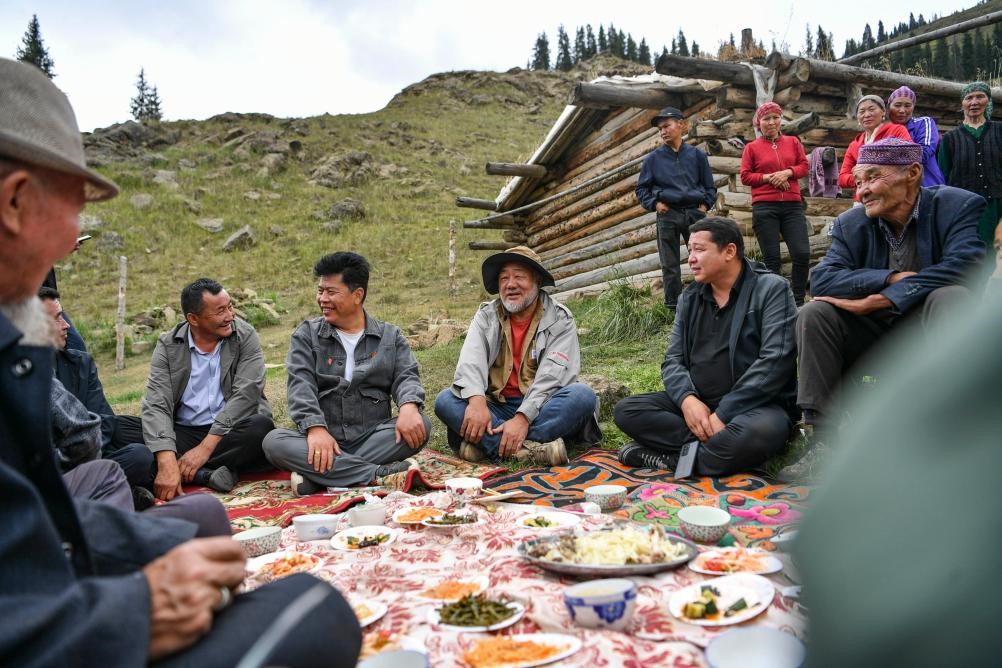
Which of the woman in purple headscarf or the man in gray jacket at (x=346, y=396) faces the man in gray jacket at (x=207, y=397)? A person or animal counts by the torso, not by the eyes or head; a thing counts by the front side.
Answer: the woman in purple headscarf

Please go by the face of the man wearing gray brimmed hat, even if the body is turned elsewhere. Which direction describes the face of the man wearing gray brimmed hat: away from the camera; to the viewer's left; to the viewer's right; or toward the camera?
to the viewer's right

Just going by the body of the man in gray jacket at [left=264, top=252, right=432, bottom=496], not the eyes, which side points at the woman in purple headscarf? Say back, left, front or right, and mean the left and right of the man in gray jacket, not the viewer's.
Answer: left

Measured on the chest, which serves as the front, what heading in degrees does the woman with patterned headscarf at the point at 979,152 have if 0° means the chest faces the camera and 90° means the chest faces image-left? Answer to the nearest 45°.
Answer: approximately 0°

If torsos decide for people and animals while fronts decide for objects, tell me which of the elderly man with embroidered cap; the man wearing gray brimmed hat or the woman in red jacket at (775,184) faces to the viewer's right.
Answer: the man wearing gray brimmed hat

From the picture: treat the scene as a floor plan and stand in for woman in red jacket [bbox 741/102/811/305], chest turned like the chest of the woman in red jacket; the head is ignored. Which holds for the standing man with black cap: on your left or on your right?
on your right
